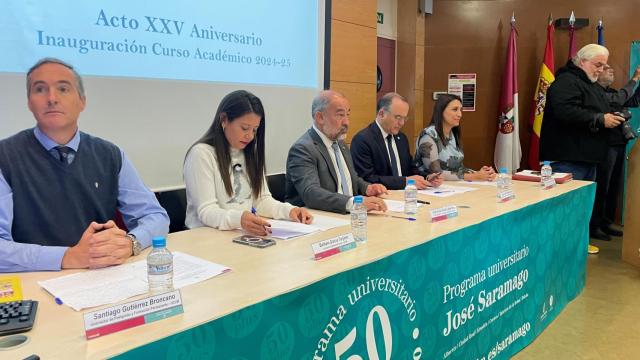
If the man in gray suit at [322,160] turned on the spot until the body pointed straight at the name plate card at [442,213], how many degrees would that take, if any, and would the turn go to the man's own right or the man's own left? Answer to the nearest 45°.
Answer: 0° — they already face it

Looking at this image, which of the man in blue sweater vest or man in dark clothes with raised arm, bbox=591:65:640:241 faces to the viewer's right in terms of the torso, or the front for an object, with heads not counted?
the man in dark clothes with raised arm

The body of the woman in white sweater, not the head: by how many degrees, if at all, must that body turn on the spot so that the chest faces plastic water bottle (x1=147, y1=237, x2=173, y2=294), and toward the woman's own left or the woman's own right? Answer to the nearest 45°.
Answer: approximately 45° to the woman's own right

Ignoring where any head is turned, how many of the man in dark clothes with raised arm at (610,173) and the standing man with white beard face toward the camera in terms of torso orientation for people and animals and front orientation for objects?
0

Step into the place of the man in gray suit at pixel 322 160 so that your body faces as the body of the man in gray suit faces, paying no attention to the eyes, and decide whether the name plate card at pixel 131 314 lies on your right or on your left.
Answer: on your right

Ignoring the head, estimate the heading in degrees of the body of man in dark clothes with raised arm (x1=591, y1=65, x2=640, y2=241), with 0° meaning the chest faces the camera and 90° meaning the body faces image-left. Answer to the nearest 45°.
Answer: approximately 270°

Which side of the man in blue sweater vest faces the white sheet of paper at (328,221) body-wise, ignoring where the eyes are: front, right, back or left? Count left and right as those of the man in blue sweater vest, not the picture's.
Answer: left

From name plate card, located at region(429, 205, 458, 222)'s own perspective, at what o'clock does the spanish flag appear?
The spanish flag is roughly at 8 o'clock from the name plate card.

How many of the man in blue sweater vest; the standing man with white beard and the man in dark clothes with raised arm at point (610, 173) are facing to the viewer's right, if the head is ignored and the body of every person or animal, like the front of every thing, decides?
2

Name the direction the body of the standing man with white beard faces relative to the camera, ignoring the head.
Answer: to the viewer's right

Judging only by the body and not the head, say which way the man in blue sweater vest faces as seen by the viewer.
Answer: toward the camera

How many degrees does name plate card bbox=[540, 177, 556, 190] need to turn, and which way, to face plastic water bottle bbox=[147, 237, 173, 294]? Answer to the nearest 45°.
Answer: approximately 45° to its right

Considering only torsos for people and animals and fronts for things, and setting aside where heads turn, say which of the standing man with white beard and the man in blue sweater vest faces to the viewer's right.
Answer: the standing man with white beard

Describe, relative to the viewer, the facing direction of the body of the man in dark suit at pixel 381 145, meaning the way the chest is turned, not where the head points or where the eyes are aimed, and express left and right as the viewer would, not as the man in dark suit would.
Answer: facing the viewer and to the right of the viewer

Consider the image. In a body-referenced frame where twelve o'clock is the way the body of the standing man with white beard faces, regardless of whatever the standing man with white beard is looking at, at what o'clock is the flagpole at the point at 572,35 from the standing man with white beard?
The flagpole is roughly at 9 o'clock from the standing man with white beard.

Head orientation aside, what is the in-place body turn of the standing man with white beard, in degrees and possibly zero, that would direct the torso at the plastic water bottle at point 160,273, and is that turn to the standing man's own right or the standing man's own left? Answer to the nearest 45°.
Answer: approximately 90° to the standing man's own right

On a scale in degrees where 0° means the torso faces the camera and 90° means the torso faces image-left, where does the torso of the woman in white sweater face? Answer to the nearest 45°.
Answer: approximately 315°
